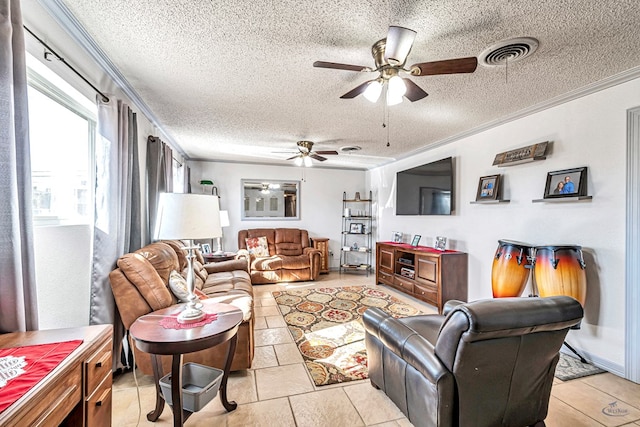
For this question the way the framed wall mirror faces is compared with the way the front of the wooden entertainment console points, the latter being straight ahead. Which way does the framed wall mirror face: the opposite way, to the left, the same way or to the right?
to the left

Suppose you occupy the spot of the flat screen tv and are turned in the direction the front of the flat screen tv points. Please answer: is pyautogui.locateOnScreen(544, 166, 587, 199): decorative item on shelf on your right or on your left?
on your left

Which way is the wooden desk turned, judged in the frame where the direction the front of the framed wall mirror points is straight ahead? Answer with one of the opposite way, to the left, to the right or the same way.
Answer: to the left

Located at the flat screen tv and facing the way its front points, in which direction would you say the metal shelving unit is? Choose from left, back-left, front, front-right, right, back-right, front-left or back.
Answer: right

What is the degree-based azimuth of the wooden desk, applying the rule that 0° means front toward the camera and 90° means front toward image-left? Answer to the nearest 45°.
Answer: approximately 315°

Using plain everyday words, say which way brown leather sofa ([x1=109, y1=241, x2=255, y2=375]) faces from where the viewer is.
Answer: facing to the right of the viewer

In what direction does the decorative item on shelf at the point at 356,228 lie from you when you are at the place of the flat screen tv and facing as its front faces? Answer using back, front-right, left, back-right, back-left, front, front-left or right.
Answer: right

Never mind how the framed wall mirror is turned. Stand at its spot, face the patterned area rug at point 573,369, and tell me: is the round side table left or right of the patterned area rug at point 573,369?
right

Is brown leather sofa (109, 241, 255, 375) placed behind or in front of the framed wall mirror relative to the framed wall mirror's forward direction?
in front

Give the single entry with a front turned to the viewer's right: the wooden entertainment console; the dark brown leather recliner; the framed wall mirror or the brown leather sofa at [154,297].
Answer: the brown leather sofa

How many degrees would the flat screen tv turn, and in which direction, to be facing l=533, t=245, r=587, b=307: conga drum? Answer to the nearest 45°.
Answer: approximately 90° to its left

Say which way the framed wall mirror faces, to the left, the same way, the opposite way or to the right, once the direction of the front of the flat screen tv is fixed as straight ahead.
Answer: to the left

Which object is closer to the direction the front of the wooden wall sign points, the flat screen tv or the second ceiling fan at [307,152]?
the second ceiling fan

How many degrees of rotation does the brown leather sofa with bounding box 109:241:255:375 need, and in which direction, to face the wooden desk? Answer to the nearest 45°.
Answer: approximately 90° to its right
